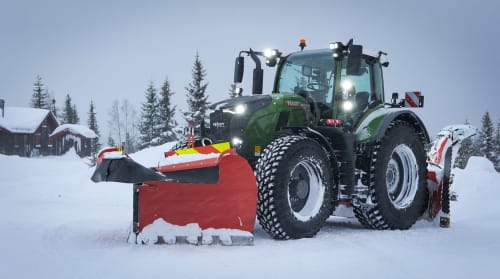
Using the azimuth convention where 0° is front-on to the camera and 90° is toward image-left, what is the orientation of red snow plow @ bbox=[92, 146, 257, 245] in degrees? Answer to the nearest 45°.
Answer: approximately 45°

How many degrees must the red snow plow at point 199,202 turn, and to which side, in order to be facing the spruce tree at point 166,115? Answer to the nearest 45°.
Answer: approximately 135° to its right

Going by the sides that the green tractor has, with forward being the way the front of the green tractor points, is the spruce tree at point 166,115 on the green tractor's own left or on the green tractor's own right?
on the green tractor's own right

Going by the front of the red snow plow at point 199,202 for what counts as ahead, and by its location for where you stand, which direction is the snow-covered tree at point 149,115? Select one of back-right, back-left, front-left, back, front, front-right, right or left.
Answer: back-right

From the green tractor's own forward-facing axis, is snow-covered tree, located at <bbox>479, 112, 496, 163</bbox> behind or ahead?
behind

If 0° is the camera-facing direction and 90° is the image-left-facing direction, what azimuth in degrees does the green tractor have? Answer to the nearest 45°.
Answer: approximately 45°

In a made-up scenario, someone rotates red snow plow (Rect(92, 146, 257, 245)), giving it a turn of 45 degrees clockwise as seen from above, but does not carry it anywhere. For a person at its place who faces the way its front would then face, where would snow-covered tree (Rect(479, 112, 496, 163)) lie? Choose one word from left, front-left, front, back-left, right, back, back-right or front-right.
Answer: back-right

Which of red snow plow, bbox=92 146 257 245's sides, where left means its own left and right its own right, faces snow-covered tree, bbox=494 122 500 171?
back

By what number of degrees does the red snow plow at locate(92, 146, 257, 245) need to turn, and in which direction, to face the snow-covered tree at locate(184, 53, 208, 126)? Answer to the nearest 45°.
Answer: approximately 135° to its right

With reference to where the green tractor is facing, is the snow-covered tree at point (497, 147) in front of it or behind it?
behind
